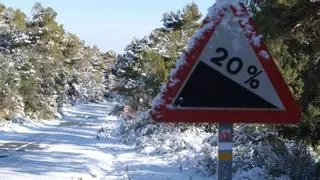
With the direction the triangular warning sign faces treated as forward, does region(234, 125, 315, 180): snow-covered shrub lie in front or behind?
behind

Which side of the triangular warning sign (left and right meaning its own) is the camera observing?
front
